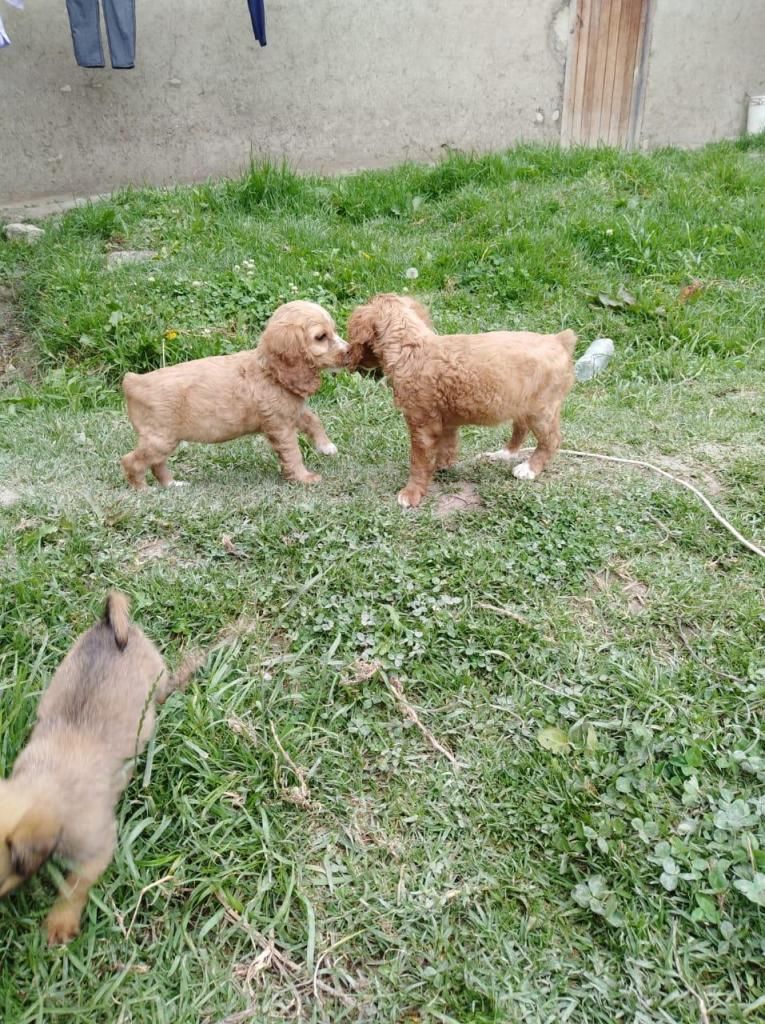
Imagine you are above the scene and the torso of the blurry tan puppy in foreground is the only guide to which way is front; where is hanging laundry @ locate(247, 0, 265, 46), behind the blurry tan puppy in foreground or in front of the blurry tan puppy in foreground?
behind

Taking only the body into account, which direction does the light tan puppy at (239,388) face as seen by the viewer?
to the viewer's right

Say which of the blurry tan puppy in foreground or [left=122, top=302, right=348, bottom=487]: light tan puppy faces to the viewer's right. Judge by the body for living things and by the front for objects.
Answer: the light tan puppy

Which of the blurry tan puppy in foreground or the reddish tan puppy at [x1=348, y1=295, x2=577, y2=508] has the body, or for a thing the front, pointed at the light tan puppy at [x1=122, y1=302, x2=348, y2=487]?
the reddish tan puppy at [x1=348, y1=295, x2=577, y2=508]

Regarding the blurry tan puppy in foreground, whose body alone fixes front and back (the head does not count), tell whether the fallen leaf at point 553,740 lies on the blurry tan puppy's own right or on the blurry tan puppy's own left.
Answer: on the blurry tan puppy's own left

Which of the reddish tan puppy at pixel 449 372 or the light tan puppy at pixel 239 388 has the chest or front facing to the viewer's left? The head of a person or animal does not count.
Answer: the reddish tan puppy at pixel 449 372

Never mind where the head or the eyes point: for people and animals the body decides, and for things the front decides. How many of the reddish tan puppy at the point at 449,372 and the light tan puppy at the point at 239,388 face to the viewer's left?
1

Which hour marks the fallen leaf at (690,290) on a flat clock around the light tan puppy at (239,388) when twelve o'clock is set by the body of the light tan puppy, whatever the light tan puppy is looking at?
The fallen leaf is roughly at 11 o'clock from the light tan puppy.

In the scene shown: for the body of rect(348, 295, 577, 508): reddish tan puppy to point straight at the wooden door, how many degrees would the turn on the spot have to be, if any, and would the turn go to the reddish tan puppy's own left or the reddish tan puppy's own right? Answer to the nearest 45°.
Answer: approximately 90° to the reddish tan puppy's own right

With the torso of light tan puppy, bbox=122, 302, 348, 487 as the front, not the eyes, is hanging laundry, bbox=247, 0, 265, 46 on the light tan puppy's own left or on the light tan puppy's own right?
on the light tan puppy's own left

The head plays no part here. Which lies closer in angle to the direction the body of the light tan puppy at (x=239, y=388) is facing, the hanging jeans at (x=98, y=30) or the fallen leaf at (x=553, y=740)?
the fallen leaf

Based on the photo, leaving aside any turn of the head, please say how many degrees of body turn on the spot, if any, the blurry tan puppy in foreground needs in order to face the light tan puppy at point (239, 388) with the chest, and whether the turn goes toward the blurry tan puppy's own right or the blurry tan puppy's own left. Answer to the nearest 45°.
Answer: approximately 180°

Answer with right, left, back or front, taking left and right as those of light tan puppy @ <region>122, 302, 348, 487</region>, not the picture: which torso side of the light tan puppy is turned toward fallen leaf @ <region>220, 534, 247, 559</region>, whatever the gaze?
right

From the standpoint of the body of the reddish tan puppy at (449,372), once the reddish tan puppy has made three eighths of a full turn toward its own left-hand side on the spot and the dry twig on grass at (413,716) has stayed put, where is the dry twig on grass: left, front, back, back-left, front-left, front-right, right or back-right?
front-right

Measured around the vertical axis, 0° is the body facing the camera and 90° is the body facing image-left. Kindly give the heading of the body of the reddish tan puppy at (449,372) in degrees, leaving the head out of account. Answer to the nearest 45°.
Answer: approximately 90°

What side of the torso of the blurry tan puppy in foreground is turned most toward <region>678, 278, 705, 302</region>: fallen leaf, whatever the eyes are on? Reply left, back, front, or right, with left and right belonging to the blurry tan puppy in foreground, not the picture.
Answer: back
